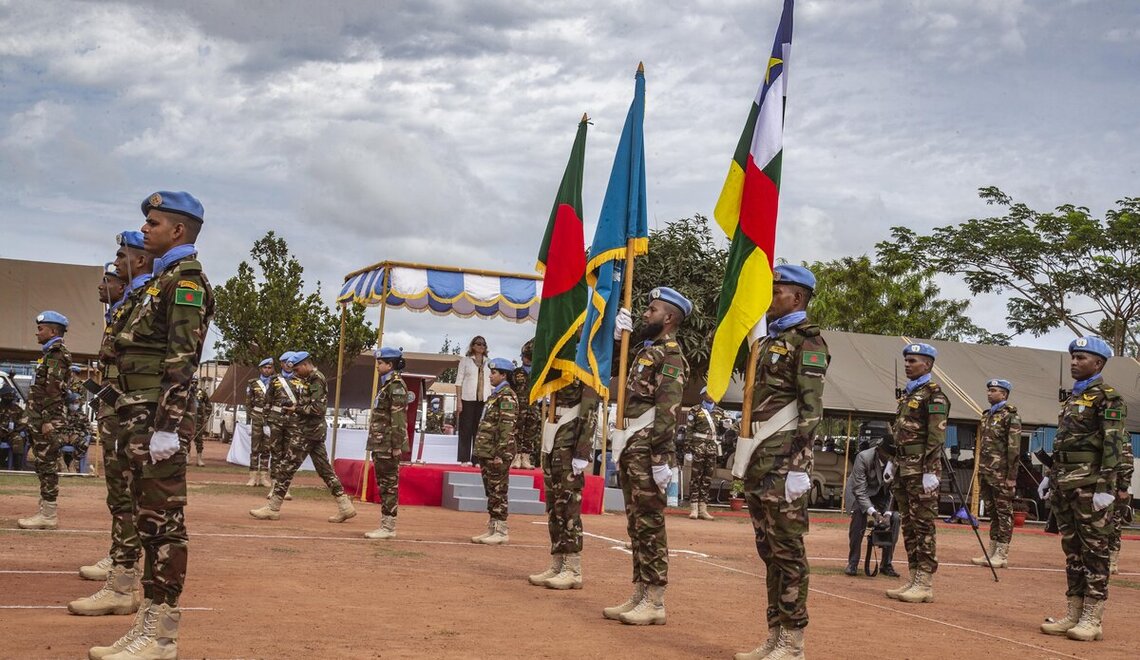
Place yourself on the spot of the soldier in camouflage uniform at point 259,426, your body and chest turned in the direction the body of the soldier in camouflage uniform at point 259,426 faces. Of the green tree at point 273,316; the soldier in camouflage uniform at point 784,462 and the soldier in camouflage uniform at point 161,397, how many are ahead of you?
2

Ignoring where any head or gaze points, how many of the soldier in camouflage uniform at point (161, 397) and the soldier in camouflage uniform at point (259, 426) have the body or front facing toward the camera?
1

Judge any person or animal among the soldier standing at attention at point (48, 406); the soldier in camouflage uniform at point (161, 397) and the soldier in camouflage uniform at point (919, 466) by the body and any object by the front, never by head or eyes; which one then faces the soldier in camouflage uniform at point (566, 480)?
the soldier in camouflage uniform at point (919, 466)

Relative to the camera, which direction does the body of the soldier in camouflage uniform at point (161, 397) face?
to the viewer's left

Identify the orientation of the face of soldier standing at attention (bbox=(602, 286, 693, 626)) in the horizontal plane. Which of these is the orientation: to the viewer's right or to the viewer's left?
to the viewer's left

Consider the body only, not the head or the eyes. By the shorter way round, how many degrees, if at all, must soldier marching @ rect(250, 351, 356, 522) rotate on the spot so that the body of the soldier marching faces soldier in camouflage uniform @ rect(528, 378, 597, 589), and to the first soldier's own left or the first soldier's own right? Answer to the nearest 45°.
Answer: approximately 90° to the first soldier's own left

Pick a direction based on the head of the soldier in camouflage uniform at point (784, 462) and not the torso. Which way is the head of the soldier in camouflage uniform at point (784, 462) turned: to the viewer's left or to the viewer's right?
to the viewer's left

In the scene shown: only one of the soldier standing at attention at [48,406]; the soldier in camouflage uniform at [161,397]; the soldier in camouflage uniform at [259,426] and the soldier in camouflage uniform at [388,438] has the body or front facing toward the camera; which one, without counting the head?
the soldier in camouflage uniform at [259,426]

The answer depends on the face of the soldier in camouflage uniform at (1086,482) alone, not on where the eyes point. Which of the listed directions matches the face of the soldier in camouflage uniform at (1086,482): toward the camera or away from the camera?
toward the camera

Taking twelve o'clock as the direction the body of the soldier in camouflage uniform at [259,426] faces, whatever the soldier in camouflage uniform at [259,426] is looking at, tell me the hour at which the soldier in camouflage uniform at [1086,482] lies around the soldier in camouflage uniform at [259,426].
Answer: the soldier in camouflage uniform at [1086,482] is roughly at 11 o'clock from the soldier in camouflage uniform at [259,426].
